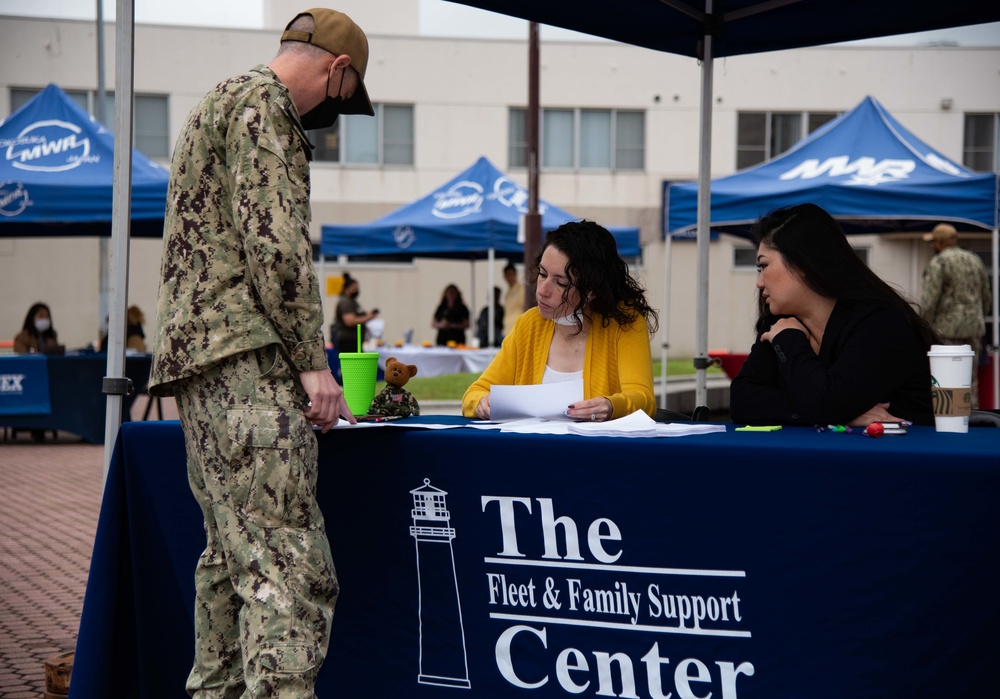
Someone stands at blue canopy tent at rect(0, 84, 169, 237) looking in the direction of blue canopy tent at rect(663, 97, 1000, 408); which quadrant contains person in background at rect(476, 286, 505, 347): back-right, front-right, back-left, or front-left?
front-left

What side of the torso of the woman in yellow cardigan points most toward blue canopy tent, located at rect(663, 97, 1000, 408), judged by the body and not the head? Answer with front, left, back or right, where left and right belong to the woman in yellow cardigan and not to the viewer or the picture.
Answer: back

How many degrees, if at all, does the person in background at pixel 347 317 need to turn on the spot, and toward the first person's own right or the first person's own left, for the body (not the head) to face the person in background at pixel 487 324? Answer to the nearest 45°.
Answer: approximately 45° to the first person's own left

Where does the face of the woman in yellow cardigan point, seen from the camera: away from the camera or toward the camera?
toward the camera

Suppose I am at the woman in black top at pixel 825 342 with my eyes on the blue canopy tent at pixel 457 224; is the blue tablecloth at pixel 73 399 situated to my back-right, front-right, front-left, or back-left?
front-left

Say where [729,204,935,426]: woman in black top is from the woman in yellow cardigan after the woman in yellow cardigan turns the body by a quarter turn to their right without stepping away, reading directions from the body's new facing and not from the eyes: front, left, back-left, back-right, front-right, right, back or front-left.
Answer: back

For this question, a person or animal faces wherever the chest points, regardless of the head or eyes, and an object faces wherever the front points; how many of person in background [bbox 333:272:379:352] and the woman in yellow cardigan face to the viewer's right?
1

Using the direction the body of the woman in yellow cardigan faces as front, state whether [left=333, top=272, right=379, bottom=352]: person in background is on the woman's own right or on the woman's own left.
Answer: on the woman's own right

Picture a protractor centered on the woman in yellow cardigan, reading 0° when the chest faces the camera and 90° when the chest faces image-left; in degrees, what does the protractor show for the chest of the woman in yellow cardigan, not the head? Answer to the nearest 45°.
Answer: approximately 45°

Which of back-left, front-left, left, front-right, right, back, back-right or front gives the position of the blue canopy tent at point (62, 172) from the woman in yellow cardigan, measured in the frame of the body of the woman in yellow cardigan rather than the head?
right

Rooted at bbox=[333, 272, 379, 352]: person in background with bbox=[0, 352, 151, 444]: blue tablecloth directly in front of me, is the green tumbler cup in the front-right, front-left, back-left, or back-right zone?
front-left

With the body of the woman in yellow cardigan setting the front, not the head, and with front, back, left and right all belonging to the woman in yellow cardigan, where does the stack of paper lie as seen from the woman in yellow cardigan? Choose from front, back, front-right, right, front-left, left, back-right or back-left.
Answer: front-left

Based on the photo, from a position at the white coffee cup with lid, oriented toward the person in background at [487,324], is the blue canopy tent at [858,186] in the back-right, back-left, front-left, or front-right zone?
front-right

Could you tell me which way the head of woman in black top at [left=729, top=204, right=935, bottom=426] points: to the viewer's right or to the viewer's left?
to the viewer's left

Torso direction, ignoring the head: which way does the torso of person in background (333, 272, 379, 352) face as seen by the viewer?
to the viewer's right
